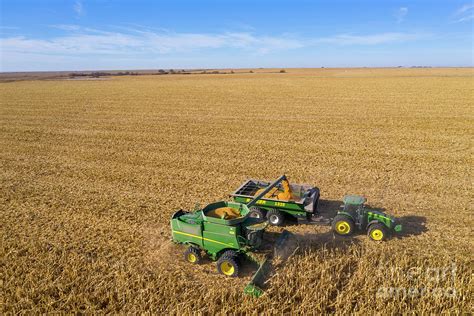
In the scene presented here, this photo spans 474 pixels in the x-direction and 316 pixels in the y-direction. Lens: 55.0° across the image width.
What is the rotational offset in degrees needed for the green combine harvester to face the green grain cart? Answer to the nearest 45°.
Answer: approximately 90° to its left

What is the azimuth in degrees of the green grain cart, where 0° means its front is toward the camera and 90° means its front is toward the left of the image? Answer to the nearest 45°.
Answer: approximately 315°

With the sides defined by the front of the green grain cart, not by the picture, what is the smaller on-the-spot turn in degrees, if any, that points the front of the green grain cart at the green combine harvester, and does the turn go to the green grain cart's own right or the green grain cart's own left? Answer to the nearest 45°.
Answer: approximately 90° to the green grain cart's own right

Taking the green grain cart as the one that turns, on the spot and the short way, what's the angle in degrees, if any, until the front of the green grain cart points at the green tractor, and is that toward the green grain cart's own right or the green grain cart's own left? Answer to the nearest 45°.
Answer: approximately 45° to the green grain cart's own left

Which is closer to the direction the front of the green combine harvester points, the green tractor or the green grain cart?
the green tractor
